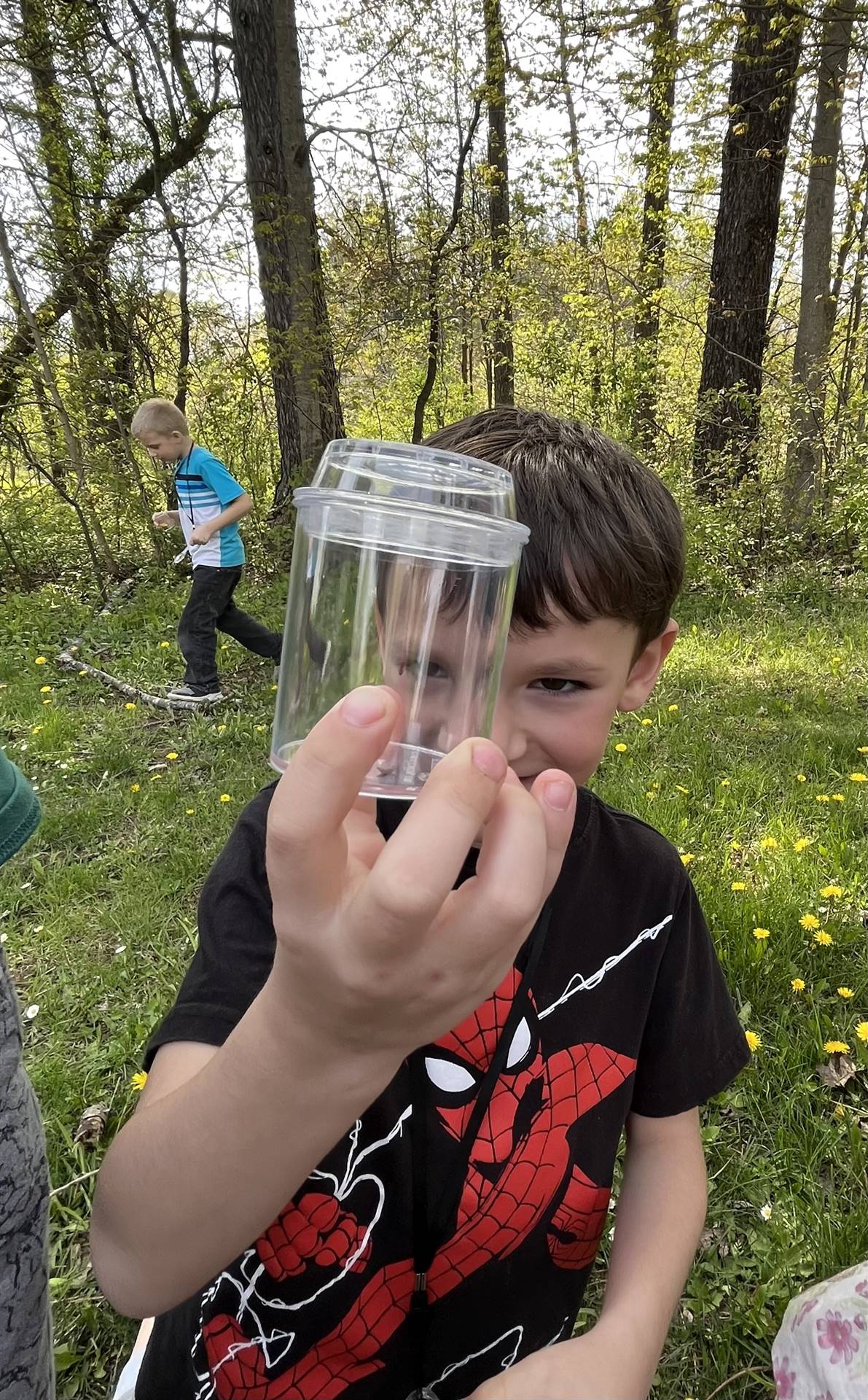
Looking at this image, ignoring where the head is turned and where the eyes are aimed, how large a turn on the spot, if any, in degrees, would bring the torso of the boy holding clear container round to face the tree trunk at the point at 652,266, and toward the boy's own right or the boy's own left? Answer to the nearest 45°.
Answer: approximately 180°

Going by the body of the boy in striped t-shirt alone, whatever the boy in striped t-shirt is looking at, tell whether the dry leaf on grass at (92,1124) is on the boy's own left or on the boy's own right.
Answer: on the boy's own left

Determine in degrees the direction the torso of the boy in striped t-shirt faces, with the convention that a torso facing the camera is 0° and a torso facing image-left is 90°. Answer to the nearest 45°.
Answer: approximately 90°

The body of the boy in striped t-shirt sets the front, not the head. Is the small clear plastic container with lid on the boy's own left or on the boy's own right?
on the boy's own left

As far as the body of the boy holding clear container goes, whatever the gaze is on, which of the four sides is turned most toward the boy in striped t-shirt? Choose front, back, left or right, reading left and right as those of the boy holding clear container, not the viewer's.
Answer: back

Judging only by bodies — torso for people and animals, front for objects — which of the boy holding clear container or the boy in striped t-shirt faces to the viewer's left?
the boy in striped t-shirt

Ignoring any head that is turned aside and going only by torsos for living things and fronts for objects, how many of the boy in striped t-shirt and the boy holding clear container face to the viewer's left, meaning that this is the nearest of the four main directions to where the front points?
1

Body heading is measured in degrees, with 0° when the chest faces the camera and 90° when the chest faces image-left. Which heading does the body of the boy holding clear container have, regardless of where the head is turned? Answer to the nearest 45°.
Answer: approximately 0°

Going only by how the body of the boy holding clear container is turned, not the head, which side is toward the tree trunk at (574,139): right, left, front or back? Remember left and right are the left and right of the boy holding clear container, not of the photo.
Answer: back

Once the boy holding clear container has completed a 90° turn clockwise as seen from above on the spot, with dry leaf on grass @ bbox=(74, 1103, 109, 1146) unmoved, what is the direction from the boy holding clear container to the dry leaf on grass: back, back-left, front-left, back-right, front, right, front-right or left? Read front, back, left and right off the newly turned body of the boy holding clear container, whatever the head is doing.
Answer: front-right

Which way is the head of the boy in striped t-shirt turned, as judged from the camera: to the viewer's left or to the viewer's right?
to the viewer's left

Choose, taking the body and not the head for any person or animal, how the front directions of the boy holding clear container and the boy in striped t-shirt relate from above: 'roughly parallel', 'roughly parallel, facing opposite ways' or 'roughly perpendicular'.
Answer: roughly perpendicular

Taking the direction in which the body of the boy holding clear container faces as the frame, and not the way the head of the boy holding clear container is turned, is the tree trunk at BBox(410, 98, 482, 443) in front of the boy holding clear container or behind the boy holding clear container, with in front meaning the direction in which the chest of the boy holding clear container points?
behind
